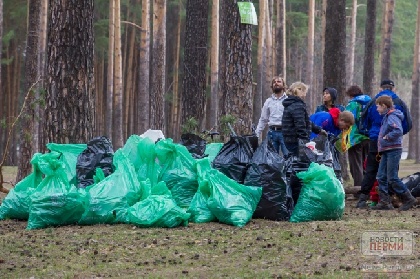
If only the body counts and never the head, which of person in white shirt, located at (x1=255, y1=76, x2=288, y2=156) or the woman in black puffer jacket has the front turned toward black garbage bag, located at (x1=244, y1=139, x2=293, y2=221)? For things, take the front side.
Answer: the person in white shirt

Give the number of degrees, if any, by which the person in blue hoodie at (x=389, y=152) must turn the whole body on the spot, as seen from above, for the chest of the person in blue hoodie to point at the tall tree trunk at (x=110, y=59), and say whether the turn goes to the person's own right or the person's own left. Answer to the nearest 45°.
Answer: approximately 45° to the person's own right

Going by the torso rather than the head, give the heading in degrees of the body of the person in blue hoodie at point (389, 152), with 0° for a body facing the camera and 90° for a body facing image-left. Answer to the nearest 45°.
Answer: approximately 90°

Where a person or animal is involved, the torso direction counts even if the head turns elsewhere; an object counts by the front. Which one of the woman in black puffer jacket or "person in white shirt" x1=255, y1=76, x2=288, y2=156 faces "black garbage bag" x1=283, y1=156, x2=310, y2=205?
the person in white shirt

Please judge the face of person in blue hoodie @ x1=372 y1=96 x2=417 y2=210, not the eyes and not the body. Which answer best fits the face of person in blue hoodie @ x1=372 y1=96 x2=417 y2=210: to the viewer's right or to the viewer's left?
to the viewer's left

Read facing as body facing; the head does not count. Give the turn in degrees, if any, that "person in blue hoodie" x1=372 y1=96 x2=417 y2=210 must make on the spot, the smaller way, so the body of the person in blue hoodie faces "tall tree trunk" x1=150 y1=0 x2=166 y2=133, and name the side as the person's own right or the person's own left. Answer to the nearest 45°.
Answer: approximately 45° to the person's own right

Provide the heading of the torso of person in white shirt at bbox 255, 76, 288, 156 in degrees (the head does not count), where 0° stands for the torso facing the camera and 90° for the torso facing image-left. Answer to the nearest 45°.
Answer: approximately 0°

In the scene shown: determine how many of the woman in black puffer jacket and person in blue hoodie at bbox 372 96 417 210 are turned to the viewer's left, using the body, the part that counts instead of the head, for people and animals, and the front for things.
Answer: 1

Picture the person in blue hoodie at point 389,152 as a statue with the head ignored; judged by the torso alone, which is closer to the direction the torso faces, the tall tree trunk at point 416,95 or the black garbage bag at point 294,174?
the black garbage bag

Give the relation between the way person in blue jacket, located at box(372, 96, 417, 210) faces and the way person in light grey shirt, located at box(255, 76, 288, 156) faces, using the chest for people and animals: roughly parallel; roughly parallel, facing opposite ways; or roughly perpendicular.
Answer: roughly perpendicular
